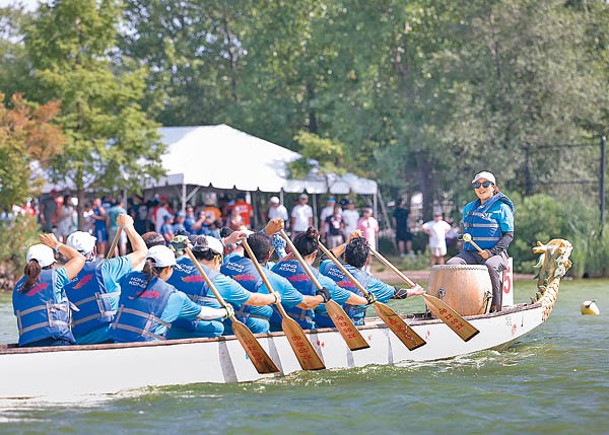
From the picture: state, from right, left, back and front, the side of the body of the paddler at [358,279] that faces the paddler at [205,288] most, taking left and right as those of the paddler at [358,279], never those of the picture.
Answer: back

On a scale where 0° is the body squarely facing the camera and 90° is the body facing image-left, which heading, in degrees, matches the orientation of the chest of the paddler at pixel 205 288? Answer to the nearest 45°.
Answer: approximately 225°

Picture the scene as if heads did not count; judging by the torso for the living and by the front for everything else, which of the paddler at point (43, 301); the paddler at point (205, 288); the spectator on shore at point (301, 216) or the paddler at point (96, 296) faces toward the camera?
the spectator on shore

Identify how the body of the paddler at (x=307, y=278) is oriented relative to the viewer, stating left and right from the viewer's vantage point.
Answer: facing away from the viewer and to the right of the viewer

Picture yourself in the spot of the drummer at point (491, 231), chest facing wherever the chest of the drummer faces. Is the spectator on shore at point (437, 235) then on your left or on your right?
on your right

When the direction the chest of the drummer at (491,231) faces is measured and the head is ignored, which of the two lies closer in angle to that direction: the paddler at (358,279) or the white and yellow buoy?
the paddler

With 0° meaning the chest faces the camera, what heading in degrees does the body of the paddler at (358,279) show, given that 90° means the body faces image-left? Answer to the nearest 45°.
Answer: approximately 225°

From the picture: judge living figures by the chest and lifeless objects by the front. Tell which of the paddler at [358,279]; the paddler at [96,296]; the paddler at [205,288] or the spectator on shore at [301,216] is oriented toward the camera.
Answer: the spectator on shore

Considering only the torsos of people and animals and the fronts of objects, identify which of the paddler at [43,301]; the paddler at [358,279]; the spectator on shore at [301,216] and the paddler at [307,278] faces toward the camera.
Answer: the spectator on shore

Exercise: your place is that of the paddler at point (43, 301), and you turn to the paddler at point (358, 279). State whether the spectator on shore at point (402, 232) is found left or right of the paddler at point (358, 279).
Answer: left
